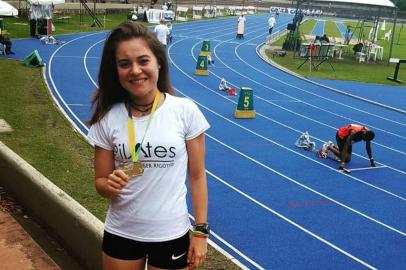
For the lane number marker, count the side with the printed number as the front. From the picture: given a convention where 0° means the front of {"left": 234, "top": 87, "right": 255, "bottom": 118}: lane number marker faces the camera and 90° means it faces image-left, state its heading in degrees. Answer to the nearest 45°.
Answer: approximately 0°

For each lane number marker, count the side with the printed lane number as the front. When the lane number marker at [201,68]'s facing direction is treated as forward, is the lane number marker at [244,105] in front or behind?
in front

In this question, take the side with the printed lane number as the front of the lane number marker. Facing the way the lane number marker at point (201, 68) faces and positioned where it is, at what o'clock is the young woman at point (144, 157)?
The young woman is roughly at 12 o'clock from the lane number marker.

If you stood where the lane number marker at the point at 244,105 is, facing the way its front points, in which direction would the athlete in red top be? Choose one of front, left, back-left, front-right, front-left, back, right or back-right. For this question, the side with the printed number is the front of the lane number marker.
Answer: front-left

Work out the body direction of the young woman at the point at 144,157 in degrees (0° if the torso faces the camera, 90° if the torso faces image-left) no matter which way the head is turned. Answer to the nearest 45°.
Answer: approximately 0°

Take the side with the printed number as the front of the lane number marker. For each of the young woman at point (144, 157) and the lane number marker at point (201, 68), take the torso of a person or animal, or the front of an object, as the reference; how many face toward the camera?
2
